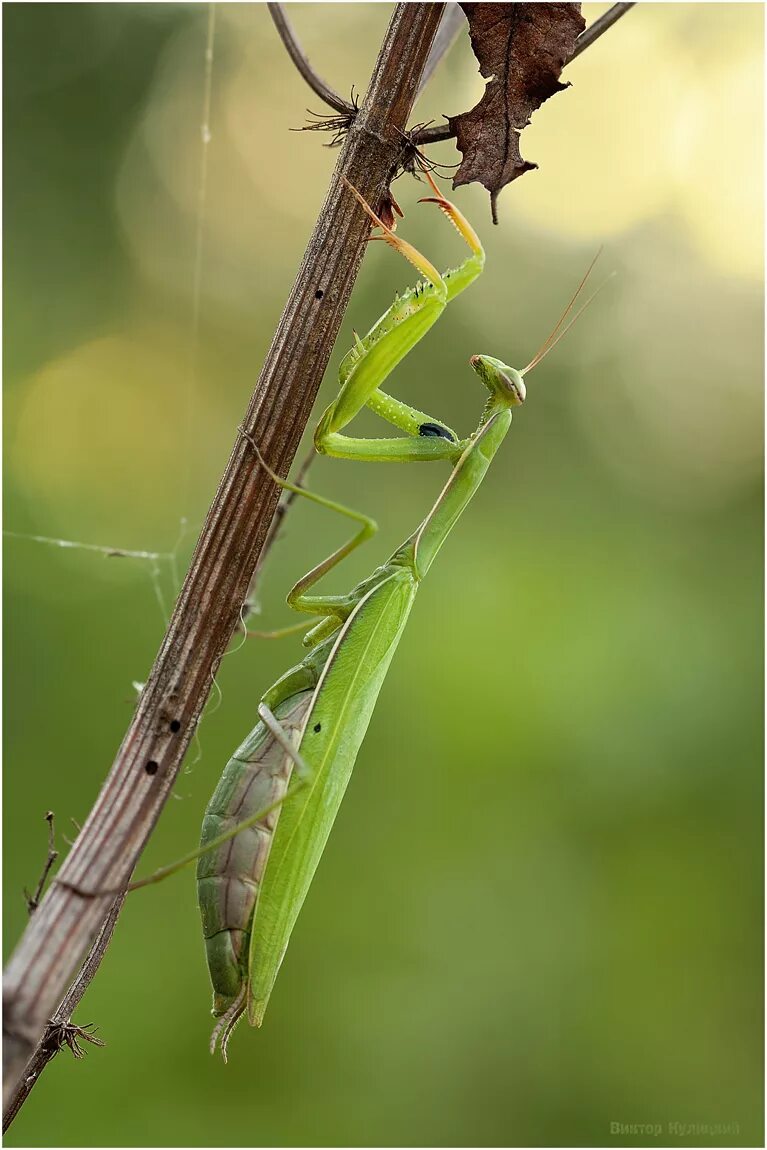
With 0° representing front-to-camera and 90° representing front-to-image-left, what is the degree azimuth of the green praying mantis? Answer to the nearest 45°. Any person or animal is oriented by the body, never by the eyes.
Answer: approximately 270°

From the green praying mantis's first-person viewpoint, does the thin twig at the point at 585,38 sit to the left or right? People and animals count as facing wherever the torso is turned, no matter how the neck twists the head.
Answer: on its right
